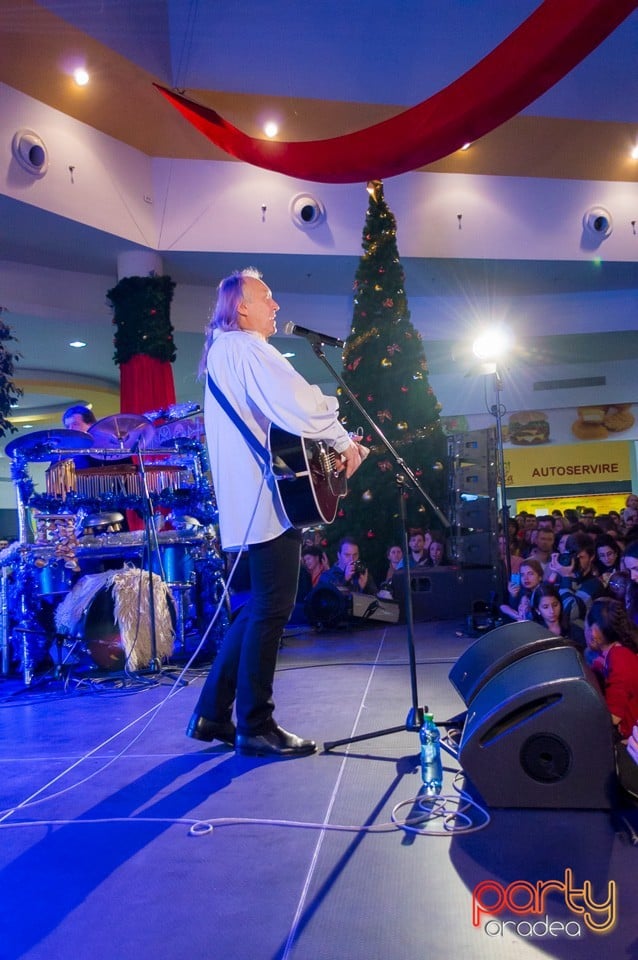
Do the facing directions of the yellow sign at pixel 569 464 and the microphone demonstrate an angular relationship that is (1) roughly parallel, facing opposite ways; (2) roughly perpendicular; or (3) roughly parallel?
roughly perpendicular

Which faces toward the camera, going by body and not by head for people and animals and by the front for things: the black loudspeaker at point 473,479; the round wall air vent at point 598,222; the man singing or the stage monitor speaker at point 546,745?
the round wall air vent

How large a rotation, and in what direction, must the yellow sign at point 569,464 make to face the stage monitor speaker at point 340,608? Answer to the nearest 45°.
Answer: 0° — it already faces it

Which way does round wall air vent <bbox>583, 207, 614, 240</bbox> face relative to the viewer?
toward the camera

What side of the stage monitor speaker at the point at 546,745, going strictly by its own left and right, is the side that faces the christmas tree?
right

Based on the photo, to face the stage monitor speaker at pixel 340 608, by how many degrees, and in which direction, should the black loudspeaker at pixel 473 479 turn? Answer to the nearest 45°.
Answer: approximately 135° to its right

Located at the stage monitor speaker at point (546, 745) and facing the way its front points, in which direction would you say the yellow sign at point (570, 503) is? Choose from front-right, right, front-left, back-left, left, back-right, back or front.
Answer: right

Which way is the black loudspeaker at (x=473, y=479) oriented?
to the viewer's right

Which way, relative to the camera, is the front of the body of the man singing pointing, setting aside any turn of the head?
to the viewer's right

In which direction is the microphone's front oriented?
to the viewer's left

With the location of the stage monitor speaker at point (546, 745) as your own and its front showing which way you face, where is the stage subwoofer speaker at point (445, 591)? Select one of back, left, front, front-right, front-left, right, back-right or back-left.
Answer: right

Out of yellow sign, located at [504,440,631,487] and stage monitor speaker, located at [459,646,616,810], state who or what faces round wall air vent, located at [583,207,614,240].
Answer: the yellow sign

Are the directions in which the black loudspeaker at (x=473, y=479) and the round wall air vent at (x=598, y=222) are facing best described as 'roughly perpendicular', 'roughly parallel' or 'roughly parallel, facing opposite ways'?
roughly perpendicular

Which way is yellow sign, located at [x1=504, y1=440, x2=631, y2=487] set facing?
toward the camera

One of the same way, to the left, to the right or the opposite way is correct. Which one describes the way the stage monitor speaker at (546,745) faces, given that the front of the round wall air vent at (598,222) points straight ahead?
to the right

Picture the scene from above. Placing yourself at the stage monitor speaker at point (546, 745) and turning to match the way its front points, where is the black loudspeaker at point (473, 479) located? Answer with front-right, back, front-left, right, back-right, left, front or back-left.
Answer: right

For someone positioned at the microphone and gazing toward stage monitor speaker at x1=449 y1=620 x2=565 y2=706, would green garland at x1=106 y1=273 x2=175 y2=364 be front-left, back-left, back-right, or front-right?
back-left

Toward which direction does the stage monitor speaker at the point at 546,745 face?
to the viewer's left

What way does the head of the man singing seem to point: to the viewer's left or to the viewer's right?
to the viewer's right

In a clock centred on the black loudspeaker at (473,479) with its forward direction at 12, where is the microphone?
The microphone is roughly at 3 o'clock from the black loudspeaker.
